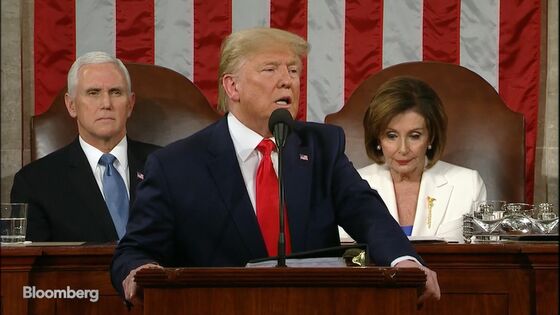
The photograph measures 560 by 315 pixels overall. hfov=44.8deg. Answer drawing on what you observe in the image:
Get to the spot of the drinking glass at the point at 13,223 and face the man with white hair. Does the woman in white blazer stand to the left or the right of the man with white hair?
right

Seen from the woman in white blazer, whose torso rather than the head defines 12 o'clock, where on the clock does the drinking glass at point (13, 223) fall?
The drinking glass is roughly at 2 o'clock from the woman in white blazer.

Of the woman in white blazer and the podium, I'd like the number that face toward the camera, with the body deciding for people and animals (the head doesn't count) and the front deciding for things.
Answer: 2

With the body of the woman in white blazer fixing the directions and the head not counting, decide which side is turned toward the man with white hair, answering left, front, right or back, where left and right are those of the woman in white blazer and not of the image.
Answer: right

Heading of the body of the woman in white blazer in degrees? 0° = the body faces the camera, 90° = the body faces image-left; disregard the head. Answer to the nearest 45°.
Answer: approximately 0°

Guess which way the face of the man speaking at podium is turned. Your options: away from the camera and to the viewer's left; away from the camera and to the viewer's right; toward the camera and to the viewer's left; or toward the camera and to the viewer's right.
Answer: toward the camera and to the viewer's right

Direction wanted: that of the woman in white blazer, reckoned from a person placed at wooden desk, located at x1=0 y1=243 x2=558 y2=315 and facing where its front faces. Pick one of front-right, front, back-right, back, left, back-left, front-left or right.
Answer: back

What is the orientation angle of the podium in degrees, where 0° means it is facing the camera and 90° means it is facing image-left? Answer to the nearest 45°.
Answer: approximately 0°

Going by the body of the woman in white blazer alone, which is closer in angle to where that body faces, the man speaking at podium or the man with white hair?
the man speaking at podium
